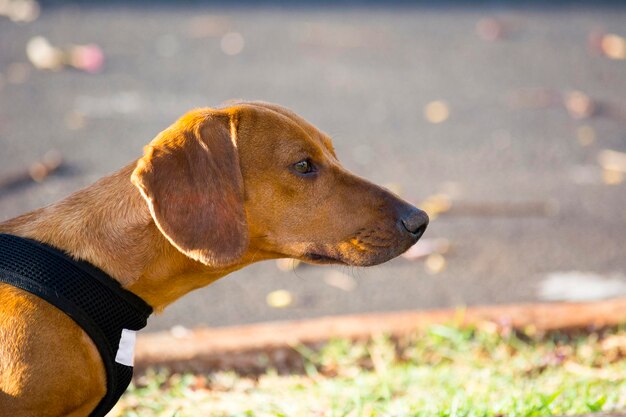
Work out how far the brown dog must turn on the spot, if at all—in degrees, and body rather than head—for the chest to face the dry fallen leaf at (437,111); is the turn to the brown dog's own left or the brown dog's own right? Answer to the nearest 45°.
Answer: approximately 90° to the brown dog's own left

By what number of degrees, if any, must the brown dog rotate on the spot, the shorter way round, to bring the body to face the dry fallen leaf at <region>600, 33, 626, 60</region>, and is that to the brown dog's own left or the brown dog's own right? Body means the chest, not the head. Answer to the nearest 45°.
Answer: approximately 45° to the brown dog's own left

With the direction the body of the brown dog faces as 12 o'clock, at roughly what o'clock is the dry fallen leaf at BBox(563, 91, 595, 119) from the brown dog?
The dry fallen leaf is roughly at 10 o'clock from the brown dog.

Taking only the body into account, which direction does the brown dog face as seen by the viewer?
to the viewer's right

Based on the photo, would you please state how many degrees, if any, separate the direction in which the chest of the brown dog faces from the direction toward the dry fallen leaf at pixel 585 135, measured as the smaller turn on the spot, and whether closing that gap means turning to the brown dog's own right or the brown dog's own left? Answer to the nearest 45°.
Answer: approximately 45° to the brown dog's own left
